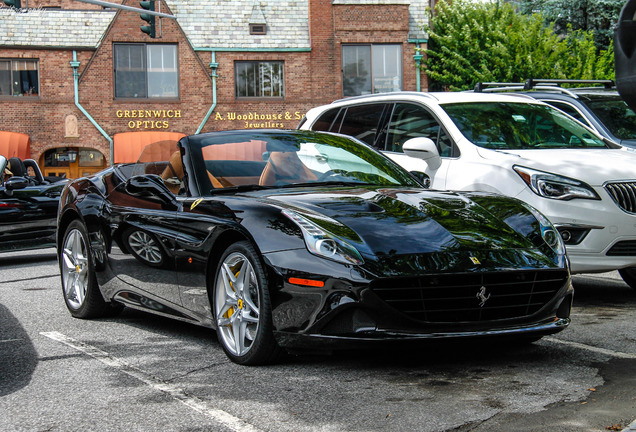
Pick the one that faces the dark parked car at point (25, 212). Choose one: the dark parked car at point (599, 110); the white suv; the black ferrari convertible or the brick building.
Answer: the brick building

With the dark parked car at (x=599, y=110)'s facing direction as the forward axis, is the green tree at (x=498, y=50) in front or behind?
behind

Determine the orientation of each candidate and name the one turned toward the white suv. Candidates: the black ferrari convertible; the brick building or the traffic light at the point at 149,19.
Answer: the brick building

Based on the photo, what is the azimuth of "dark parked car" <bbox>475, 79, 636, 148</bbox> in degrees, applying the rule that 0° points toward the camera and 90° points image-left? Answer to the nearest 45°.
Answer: approximately 315°

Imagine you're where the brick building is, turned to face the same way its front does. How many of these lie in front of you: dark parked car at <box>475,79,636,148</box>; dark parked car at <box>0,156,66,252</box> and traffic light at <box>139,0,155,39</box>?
3

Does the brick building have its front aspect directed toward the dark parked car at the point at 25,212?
yes

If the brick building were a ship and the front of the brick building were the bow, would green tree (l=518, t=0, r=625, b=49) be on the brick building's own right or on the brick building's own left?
on the brick building's own left

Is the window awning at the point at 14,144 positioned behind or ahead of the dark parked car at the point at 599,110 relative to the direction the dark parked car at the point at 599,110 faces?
behind
